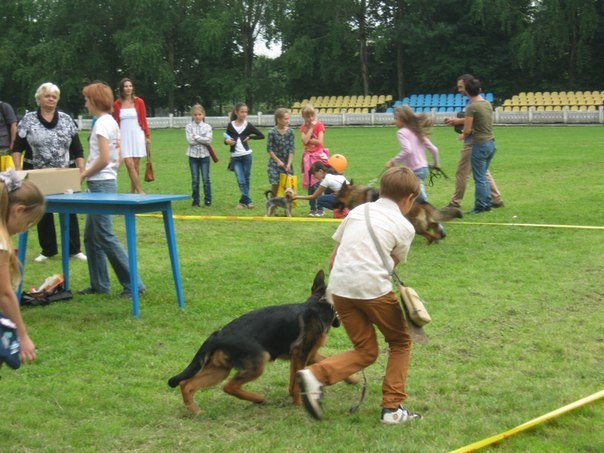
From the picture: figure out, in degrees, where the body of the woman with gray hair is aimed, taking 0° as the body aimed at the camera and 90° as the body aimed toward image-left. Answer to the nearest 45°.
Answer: approximately 0°

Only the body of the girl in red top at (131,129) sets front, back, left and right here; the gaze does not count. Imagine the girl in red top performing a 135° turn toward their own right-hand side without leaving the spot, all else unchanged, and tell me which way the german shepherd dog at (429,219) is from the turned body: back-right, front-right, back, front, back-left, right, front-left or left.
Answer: back

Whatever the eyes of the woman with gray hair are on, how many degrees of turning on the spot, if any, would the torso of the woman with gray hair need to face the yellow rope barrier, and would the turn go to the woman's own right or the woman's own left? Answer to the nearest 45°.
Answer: approximately 45° to the woman's own left

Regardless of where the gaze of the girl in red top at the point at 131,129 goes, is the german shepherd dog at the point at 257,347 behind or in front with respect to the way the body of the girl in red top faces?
in front

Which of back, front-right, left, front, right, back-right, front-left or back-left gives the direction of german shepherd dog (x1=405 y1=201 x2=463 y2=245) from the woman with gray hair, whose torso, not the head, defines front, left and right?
left

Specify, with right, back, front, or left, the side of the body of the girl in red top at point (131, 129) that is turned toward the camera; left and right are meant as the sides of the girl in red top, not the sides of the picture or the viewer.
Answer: front

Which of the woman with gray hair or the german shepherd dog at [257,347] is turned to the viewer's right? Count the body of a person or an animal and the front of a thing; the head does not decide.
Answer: the german shepherd dog

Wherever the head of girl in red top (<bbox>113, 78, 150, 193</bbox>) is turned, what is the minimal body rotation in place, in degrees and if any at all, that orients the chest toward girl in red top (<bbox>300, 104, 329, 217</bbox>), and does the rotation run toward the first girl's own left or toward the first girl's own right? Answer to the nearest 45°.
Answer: approximately 90° to the first girl's own left

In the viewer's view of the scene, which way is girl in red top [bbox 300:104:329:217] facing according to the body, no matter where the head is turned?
toward the camera

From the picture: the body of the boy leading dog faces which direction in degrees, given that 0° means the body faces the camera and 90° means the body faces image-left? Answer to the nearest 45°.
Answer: approximately 225°

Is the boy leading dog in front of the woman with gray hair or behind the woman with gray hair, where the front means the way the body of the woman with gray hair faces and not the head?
in front

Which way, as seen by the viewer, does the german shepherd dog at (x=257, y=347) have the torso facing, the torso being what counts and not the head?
to the viewer's right

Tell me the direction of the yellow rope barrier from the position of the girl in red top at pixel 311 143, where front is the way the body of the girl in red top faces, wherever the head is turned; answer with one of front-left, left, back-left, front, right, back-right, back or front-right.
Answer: front

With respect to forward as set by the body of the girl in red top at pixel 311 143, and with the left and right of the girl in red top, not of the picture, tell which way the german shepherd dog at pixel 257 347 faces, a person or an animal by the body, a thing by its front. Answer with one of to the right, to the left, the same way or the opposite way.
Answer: to the left

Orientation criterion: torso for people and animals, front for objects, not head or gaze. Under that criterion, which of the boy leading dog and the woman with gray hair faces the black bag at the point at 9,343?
the woman with gray hair
